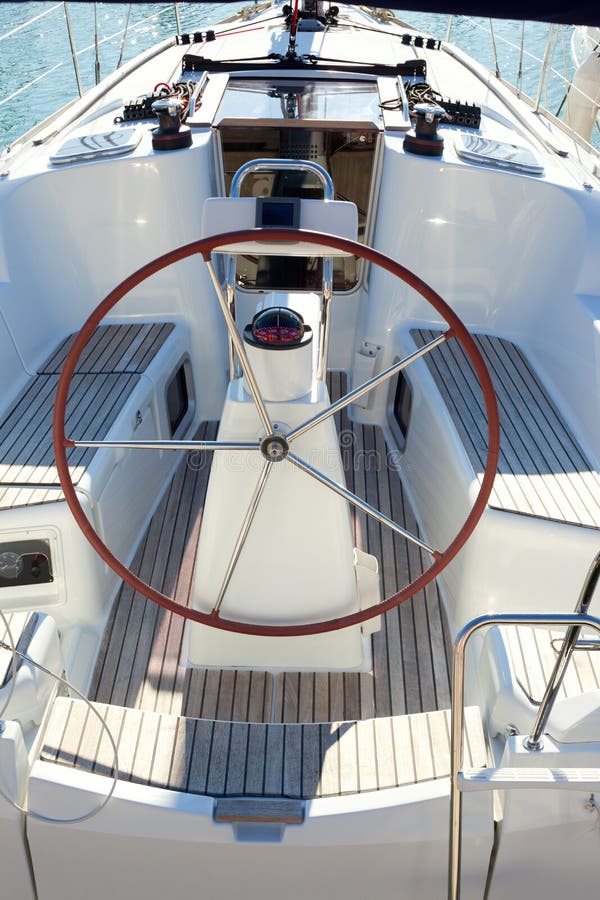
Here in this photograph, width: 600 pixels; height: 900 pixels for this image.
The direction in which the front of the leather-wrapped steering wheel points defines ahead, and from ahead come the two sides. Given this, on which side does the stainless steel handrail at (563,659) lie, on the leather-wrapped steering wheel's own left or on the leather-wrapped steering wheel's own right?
on the leather-wrapped steering wheel's own left

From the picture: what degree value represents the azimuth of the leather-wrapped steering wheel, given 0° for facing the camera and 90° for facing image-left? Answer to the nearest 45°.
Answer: approximately 0°

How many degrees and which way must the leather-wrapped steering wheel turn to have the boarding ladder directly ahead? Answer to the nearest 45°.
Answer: approximately 45° to its left
